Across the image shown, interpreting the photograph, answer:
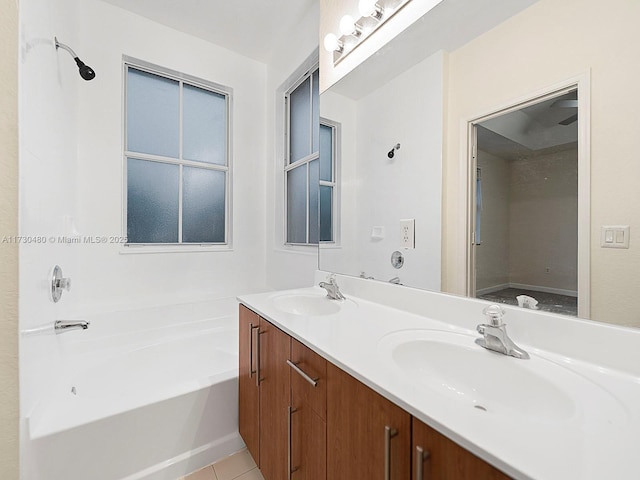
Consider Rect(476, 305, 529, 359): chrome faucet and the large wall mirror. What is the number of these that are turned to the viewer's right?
0

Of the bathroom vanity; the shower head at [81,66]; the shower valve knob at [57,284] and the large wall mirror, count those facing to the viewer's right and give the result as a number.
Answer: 2

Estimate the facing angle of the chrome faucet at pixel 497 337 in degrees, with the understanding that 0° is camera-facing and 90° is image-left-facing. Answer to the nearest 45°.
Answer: approximately 45°

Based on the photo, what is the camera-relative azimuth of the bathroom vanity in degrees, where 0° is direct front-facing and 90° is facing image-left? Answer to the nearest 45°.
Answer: approximately 45°

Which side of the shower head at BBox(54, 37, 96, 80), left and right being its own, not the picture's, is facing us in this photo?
right

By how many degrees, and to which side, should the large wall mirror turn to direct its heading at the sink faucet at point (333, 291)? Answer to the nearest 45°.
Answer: approximately 45° to its right

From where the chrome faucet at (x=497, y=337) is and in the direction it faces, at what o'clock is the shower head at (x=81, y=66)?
The shower head is roughly at 1 o'clock from the chrome faucet.

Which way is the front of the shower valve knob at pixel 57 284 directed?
to the viewer's right

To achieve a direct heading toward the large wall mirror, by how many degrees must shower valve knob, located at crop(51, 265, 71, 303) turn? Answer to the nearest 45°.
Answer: approximately 45° to its right
